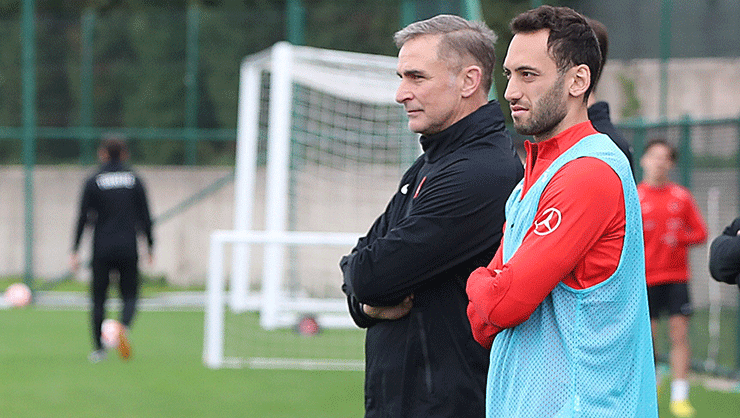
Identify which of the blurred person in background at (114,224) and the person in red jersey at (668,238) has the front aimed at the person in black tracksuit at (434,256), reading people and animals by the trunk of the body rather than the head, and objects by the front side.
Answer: the person in red jersey

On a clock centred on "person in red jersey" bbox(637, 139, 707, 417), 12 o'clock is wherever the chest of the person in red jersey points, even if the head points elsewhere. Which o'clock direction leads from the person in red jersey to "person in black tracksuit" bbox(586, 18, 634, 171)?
The person in black tracksuit is roughly at 12 o'clock from the person in red jersey.

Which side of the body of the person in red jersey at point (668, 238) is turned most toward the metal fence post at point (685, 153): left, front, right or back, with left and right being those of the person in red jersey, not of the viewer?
back

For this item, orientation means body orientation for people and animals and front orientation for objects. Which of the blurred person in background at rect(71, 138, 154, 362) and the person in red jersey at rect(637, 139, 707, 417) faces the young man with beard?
the person in red jersey

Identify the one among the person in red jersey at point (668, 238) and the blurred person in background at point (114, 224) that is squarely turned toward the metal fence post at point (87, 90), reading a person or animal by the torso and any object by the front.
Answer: the blurred person in background

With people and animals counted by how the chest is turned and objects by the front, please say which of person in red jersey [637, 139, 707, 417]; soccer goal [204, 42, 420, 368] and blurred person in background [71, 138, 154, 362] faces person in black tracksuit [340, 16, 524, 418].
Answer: the person in red jersey

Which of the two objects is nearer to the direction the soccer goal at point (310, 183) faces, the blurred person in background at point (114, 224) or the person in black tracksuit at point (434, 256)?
the blurred person in background

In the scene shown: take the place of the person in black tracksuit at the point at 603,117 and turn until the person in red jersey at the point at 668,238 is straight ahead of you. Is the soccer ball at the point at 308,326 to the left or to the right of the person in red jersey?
left

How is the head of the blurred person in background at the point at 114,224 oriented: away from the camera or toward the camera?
away from the camera
